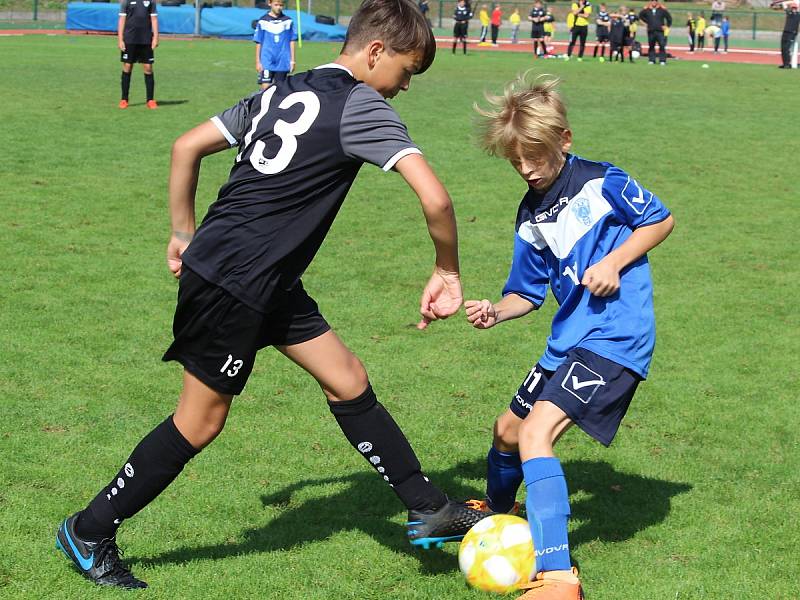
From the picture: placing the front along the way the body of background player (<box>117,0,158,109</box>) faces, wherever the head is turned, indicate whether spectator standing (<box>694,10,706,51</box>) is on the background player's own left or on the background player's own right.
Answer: on the background player's own left

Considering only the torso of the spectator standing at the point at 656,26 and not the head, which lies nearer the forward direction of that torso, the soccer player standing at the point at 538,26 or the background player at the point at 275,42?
the background player

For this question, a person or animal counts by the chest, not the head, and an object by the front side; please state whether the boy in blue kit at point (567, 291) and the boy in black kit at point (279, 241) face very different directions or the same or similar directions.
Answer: very different directions

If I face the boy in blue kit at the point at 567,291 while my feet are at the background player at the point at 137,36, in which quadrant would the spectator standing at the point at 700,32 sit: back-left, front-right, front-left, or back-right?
back-left

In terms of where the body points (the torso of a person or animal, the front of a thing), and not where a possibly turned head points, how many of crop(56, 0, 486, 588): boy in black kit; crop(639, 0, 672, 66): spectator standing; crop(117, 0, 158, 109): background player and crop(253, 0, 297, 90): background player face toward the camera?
3

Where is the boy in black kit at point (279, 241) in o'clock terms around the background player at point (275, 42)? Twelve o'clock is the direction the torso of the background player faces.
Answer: The boy in black kit is roughly at 12 o'clock from the background player.

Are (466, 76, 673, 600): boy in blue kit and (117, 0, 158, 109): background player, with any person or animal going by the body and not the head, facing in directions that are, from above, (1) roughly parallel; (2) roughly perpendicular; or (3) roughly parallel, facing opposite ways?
roughly perpendicular

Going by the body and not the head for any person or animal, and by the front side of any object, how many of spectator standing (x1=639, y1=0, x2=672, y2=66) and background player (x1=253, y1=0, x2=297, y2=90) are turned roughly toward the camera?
2

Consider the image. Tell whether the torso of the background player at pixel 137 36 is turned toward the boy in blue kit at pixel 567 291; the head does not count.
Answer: yes

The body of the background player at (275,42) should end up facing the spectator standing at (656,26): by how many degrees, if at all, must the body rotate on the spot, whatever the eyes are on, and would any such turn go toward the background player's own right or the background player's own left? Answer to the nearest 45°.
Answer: approximately 135° to the background player's own left

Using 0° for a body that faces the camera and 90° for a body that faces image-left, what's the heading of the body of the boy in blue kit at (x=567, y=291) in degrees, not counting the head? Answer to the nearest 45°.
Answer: approximately 45°

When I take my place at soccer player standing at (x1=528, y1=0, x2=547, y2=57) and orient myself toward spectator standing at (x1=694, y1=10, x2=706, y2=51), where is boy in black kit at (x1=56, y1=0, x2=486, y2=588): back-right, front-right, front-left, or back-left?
back-right

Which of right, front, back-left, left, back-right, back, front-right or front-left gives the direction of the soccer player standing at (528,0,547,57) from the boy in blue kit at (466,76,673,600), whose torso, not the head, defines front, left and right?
back-right

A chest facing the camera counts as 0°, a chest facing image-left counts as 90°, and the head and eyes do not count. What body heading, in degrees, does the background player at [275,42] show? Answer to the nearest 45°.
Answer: approximately 0°

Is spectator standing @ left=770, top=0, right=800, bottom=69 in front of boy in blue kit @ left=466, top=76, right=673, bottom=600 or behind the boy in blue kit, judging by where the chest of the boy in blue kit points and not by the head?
behind
